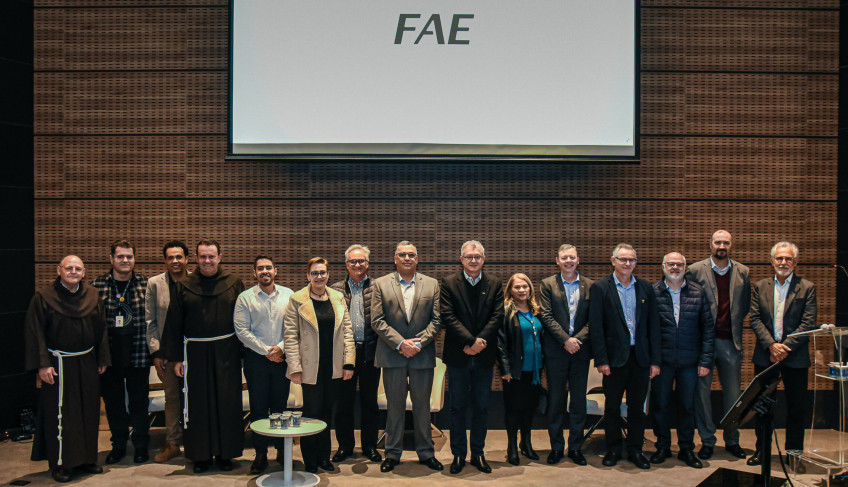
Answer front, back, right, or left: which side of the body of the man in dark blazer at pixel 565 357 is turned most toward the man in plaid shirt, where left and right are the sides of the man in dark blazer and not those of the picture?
right

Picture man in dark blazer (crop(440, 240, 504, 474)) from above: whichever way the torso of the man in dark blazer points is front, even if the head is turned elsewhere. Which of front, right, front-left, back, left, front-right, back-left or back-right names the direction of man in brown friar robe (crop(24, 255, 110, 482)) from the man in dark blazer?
right

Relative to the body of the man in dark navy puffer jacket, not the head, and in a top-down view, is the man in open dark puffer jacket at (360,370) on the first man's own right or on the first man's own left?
on the first man's own right

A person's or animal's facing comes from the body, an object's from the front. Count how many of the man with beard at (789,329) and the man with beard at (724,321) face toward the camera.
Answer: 2

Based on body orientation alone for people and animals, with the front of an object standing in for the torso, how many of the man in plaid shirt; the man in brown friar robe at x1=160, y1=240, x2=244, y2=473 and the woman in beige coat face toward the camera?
3

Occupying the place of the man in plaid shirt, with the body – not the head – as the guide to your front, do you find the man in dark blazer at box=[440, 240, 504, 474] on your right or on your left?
on your left

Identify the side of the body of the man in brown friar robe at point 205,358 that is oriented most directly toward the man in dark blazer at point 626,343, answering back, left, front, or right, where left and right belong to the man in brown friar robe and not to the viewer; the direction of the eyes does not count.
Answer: left

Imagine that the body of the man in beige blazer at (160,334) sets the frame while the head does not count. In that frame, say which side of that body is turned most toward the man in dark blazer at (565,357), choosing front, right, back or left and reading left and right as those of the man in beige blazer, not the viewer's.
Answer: left
